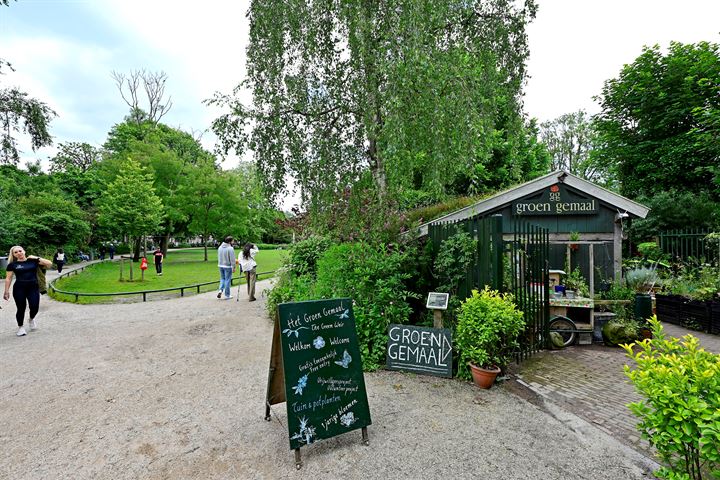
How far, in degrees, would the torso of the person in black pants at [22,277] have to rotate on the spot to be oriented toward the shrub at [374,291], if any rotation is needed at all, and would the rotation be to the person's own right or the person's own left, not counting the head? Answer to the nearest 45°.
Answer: approximately 45° to the person's own left

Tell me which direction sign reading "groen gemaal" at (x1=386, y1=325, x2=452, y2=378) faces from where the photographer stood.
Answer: facing the viewer

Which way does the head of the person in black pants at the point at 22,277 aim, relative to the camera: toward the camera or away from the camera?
toward the camera

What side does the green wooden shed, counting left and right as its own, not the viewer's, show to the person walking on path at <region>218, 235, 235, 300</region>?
right

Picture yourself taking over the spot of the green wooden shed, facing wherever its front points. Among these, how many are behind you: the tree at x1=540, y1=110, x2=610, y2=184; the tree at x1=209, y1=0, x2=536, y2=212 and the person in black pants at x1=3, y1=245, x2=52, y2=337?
1

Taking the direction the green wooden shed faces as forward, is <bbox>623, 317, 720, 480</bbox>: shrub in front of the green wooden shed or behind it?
in front

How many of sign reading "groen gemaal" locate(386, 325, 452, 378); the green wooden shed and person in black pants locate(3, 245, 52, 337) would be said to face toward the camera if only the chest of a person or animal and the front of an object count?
3

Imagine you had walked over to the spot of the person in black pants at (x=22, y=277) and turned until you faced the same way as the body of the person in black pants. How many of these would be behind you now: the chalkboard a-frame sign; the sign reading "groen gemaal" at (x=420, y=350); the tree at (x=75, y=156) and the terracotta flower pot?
1

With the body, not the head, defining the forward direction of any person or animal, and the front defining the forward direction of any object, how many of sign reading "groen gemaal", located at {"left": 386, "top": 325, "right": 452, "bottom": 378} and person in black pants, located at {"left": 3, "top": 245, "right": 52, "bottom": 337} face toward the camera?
2

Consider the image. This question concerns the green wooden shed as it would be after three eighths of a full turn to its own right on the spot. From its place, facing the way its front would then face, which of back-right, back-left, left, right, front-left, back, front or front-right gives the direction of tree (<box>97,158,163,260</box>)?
front-left

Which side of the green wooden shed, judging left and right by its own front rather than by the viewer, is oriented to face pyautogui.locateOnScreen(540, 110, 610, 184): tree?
back

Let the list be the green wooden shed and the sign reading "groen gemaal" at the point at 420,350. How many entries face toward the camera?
2

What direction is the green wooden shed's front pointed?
toward the camera
